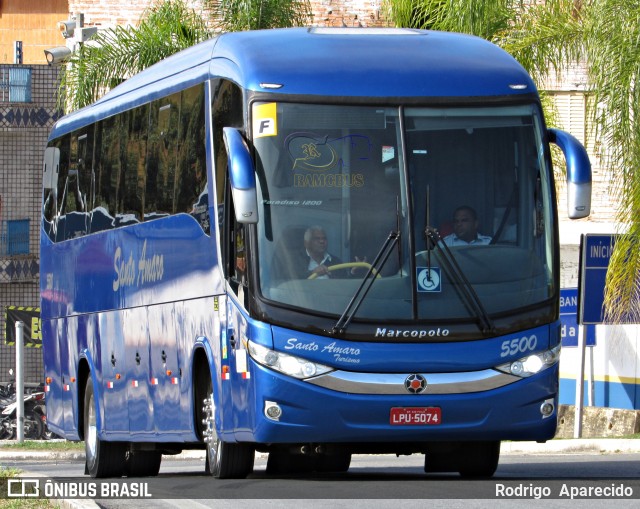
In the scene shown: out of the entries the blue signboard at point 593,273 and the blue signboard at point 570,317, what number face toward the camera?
2

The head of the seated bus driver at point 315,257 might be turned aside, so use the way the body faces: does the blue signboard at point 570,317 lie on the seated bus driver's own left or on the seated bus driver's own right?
on the seated bus driver's own left

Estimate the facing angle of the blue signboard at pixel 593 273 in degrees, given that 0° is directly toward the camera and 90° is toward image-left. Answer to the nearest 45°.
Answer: approximately 0°

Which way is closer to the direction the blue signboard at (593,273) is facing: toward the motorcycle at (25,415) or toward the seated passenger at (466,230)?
the seated passenger

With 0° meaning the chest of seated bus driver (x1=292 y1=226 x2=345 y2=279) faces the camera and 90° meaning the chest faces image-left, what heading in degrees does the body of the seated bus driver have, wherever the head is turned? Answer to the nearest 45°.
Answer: approximately 315°

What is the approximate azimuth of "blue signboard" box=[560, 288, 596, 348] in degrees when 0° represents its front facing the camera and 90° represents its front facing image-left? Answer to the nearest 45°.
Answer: approximately 0°

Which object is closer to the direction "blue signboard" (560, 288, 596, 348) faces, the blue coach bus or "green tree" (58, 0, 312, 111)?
the blue coach bus

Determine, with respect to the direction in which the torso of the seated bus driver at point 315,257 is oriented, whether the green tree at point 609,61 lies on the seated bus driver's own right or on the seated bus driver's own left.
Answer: on the seated bus driver's own left
